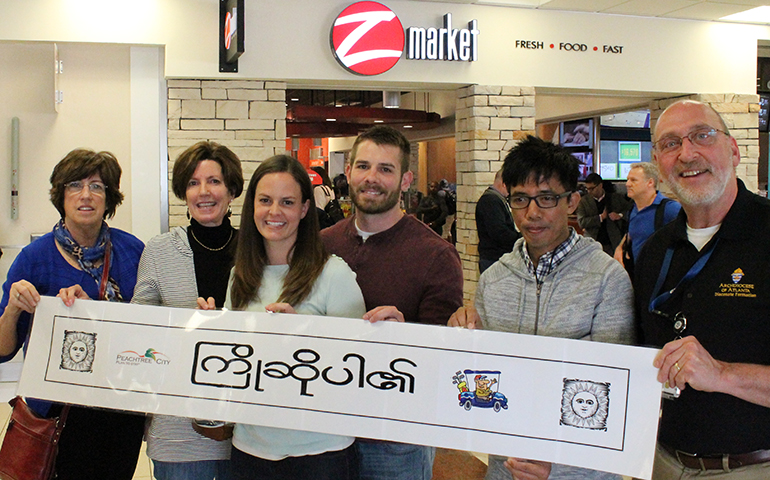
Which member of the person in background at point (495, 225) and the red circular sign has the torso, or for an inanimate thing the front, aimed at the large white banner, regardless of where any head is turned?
the red circular sign

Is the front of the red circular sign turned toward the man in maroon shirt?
yes

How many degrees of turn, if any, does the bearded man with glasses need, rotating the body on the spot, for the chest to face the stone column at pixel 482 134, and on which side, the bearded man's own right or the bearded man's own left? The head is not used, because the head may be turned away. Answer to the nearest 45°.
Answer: approximately 90° to the bearded man's own right

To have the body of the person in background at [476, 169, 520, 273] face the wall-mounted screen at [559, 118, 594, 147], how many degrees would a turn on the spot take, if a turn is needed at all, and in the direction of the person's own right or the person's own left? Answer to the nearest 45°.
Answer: approximately 90° to the person's own left

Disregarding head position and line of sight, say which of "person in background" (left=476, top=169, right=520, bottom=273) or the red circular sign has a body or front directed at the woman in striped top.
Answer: the red circular sign

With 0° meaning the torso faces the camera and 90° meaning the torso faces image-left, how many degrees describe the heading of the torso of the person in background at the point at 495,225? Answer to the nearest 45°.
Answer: approximately 270°

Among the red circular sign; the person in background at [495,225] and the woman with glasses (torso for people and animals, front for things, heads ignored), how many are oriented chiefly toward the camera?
2
